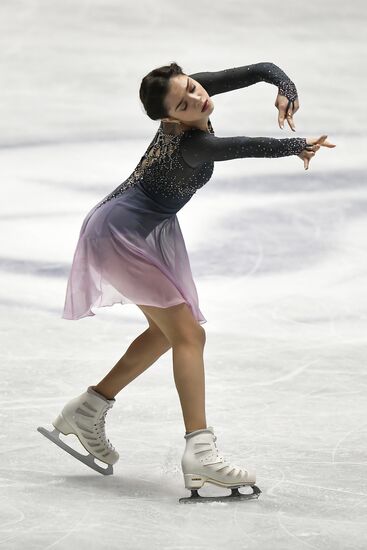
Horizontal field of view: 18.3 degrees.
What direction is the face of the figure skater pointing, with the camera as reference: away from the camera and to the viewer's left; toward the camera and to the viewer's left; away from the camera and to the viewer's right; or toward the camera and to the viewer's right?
toward the camera and to the viewer's right

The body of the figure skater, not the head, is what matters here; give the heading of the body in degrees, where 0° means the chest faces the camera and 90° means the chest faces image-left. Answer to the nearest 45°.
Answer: approximately 270°
